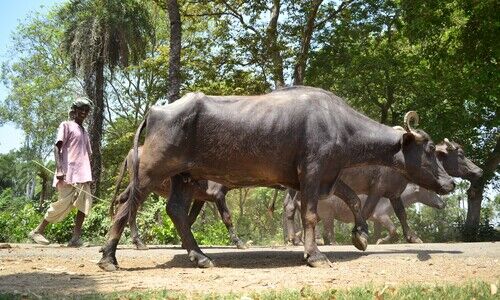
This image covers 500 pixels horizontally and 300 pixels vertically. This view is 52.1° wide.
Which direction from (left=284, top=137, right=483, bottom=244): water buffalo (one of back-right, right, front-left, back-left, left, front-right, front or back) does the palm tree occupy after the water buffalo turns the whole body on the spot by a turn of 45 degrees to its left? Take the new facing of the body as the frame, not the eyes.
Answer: left

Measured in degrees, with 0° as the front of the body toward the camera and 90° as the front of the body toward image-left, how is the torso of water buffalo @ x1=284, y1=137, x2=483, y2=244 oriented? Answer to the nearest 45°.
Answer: approximately 270°

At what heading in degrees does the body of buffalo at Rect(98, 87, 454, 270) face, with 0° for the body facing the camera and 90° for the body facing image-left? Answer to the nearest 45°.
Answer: approximately 270°

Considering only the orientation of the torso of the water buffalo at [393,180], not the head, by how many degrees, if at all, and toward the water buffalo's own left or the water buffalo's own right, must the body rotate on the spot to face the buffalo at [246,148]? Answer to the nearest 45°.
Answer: approximately 90° to the water buffalo's own right

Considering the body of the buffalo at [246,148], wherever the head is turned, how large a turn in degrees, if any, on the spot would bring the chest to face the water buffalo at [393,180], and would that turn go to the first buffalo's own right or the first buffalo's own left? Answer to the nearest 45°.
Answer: approximately 45° to the first buffalo's own left

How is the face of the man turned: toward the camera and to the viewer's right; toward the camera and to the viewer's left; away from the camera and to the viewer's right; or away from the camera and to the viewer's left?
toward the camera and to the viewer's right

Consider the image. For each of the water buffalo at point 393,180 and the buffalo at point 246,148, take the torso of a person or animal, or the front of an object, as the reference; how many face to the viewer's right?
2
